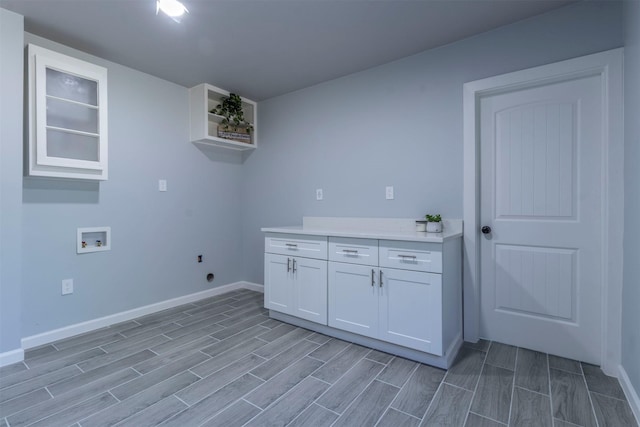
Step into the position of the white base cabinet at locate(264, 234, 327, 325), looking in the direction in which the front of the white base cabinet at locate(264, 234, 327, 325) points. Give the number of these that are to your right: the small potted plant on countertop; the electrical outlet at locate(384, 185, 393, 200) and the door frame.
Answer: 0

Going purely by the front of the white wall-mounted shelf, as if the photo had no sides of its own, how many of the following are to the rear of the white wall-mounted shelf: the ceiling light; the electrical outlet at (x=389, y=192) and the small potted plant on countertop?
0

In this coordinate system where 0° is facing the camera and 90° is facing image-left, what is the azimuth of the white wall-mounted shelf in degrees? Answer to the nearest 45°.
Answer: approximately 315°

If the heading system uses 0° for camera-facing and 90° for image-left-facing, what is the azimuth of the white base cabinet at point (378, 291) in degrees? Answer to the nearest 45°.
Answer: approximately 45°

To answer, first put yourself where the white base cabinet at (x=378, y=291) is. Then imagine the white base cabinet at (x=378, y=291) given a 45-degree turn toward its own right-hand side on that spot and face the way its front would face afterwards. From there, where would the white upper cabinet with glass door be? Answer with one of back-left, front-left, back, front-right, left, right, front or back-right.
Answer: front

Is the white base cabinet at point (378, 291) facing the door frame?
no

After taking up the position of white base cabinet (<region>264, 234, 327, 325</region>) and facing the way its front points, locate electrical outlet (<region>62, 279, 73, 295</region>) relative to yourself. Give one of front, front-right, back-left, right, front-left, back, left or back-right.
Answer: front-right

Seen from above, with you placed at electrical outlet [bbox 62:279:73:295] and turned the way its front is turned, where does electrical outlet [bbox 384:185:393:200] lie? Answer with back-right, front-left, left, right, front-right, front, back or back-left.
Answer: front-left

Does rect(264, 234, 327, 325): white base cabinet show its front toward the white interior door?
no

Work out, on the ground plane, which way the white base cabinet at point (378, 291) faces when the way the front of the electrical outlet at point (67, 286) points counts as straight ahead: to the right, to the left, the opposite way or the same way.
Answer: to the right

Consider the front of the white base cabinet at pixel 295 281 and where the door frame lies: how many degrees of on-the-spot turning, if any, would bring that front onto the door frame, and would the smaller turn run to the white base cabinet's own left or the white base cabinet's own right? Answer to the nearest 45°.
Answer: approximately 90° to the white base cabinet's own left
